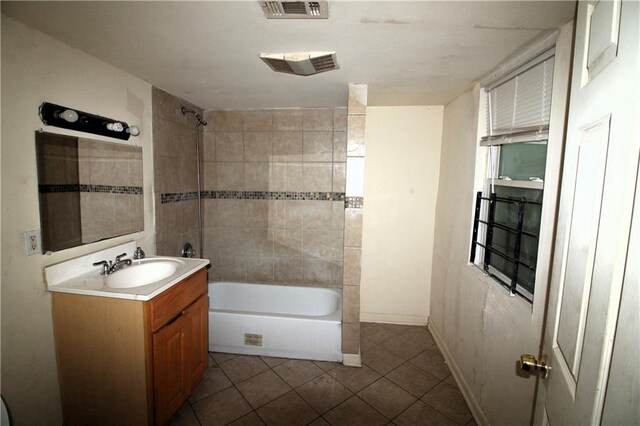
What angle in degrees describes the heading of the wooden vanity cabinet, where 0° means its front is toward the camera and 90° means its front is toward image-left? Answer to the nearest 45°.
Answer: approximately 315°

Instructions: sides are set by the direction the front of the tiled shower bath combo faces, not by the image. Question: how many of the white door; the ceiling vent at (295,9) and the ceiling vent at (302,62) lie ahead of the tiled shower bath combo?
3

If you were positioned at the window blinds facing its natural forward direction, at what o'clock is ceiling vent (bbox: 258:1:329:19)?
The ceiling vent is roughly at 12 o'clock from the window blinds.

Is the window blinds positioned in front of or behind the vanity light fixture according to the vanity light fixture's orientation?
in front

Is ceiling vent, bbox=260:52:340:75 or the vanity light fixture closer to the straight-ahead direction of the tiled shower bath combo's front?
the ceiling vent

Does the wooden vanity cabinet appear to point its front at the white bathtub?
no

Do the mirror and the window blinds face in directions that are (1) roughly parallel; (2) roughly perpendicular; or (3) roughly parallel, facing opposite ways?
roughly parallel, facing opposite ways

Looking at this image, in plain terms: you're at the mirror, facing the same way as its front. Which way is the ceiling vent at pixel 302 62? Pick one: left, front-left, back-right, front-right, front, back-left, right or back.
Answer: front

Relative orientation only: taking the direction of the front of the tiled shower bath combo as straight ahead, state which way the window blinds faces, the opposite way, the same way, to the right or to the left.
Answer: to the right

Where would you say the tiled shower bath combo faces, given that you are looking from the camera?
facing the viewer

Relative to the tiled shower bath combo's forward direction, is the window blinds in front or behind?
in front

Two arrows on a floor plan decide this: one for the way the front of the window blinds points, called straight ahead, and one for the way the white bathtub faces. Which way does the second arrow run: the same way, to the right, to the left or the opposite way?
to the left

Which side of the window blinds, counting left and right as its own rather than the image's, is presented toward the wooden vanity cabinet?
front

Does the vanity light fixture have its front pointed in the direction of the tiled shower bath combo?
no

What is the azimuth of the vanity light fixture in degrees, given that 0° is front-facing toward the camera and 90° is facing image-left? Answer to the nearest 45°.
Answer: approximately 315°

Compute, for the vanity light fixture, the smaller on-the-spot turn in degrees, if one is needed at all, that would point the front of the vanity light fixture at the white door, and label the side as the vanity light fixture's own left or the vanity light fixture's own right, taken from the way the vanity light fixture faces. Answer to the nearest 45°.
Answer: approximately 45° to the vanity light fixture's own right

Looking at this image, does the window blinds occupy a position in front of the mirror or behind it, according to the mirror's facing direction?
in front

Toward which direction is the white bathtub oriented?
toward the camera
